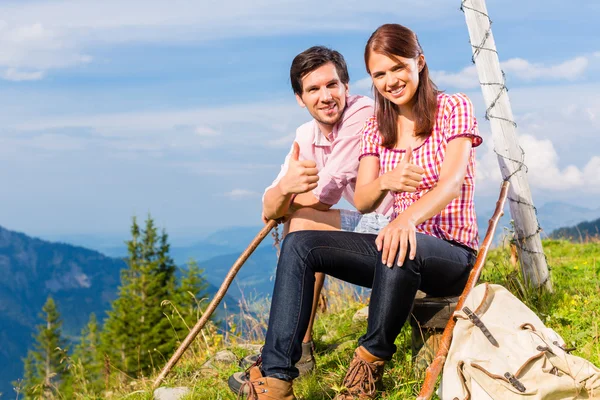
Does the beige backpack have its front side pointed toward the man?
no

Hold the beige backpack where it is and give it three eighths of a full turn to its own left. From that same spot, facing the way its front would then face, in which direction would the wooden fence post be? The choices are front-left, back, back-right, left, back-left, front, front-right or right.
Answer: front-left

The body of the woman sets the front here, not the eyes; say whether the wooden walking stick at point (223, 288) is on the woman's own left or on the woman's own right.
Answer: on the woman's own right

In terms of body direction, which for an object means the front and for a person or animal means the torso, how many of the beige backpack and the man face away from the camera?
0

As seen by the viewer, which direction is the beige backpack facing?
toward the camera

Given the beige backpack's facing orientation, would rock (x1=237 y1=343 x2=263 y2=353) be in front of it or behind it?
behind

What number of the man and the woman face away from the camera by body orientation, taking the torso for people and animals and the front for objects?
0

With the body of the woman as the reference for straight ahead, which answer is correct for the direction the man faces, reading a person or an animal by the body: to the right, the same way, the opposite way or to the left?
the same way

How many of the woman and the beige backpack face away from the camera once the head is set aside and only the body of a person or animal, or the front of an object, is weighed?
0

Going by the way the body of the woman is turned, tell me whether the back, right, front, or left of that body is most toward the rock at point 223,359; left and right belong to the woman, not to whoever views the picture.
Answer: right

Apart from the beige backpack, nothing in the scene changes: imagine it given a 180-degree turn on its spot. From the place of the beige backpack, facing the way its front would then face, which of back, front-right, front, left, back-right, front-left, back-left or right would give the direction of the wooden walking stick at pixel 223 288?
front-left

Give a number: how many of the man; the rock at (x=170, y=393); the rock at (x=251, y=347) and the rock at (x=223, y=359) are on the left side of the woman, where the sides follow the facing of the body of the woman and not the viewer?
0

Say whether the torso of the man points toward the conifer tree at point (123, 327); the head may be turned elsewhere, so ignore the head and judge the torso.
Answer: no

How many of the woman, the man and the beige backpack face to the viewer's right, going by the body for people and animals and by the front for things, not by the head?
0

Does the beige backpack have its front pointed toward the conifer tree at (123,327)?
no

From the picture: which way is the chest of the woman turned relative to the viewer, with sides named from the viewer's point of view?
facing the viewer and to the left of the viewer
